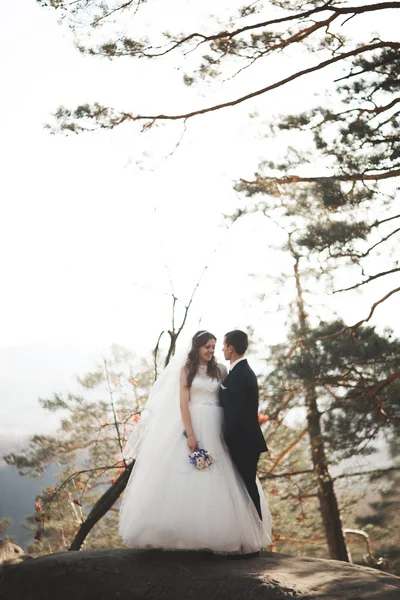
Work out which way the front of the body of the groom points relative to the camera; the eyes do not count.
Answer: to the viewer's left

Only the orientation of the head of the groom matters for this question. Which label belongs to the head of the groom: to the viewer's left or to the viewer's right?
to the viewer's left

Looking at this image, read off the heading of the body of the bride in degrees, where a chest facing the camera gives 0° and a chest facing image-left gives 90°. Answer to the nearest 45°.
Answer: approximately 315°

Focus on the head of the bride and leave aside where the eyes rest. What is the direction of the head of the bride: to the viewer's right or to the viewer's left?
to the viewer's right
